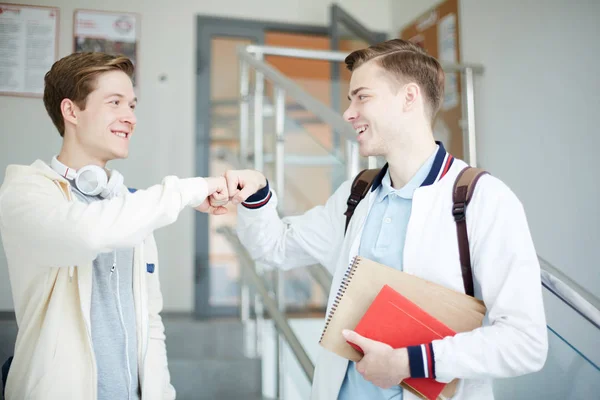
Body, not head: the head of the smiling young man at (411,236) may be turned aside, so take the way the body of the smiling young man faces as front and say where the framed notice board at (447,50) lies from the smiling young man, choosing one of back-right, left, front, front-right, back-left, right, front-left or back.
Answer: back-right

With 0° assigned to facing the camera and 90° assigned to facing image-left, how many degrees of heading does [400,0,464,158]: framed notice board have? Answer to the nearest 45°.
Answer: approximately 45°

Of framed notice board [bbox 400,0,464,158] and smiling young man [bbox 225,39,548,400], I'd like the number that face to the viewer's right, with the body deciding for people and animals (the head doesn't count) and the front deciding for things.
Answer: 0

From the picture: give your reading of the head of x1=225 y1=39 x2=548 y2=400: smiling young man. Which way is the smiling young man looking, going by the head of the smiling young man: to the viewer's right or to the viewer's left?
to the viewer's left

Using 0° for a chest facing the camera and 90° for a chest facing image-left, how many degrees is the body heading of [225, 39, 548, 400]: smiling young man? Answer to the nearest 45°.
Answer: approximately 45°
